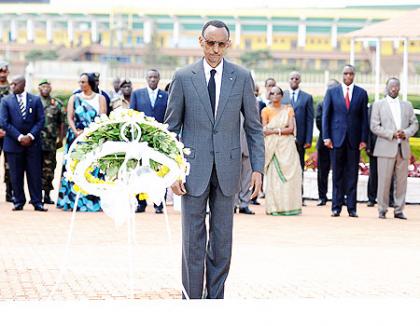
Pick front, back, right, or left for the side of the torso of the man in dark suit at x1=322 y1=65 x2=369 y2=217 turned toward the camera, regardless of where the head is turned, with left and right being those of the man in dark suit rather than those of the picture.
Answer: front

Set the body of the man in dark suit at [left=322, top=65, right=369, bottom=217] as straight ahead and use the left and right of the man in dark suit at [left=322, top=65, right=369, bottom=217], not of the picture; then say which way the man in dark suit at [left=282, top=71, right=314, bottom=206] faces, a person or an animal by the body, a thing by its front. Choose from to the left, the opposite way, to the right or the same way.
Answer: the same way

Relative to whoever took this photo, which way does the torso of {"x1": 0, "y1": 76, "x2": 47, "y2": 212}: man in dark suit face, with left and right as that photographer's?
facing the viewer

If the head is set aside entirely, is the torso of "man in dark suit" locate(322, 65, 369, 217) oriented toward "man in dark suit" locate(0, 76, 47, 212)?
no

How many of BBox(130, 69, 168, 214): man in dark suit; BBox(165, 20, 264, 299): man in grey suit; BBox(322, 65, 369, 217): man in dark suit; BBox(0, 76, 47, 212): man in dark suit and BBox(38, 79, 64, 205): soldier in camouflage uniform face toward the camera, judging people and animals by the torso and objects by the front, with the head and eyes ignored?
5

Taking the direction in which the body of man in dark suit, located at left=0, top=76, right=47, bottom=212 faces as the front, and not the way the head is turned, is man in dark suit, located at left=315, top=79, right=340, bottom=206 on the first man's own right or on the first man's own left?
on the first man's own left

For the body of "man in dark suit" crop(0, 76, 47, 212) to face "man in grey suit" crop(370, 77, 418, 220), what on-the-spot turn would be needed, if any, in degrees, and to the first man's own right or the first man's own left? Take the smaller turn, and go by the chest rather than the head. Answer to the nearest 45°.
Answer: approximately 90° to the first man's own left

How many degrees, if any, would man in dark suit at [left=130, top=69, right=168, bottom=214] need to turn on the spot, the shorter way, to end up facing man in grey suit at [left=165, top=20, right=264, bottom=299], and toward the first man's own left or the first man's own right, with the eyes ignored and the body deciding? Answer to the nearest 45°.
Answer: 0° — they already face them

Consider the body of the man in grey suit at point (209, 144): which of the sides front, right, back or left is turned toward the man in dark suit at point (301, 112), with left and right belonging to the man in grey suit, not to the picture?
back

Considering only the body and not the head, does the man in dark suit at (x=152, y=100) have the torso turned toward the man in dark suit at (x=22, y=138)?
no

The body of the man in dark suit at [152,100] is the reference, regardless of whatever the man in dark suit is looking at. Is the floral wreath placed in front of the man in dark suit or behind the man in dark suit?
in front

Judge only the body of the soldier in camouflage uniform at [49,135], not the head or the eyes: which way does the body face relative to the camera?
toward the camera

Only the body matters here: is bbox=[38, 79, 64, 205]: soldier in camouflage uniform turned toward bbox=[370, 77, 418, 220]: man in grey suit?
no

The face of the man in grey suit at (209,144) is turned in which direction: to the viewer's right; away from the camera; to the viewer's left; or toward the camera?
toward the camera

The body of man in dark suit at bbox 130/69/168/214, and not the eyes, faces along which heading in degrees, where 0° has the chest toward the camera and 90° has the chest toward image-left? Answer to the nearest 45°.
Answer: approximately 0°
